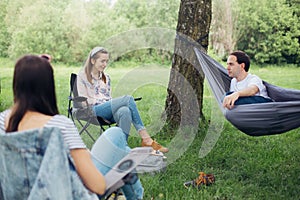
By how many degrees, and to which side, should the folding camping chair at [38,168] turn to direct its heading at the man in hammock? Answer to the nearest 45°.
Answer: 0° — it already faces them

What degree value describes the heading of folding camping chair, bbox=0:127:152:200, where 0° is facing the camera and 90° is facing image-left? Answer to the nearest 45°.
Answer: approximately 225°

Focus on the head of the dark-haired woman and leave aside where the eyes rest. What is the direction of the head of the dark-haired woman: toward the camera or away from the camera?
away from the camera
